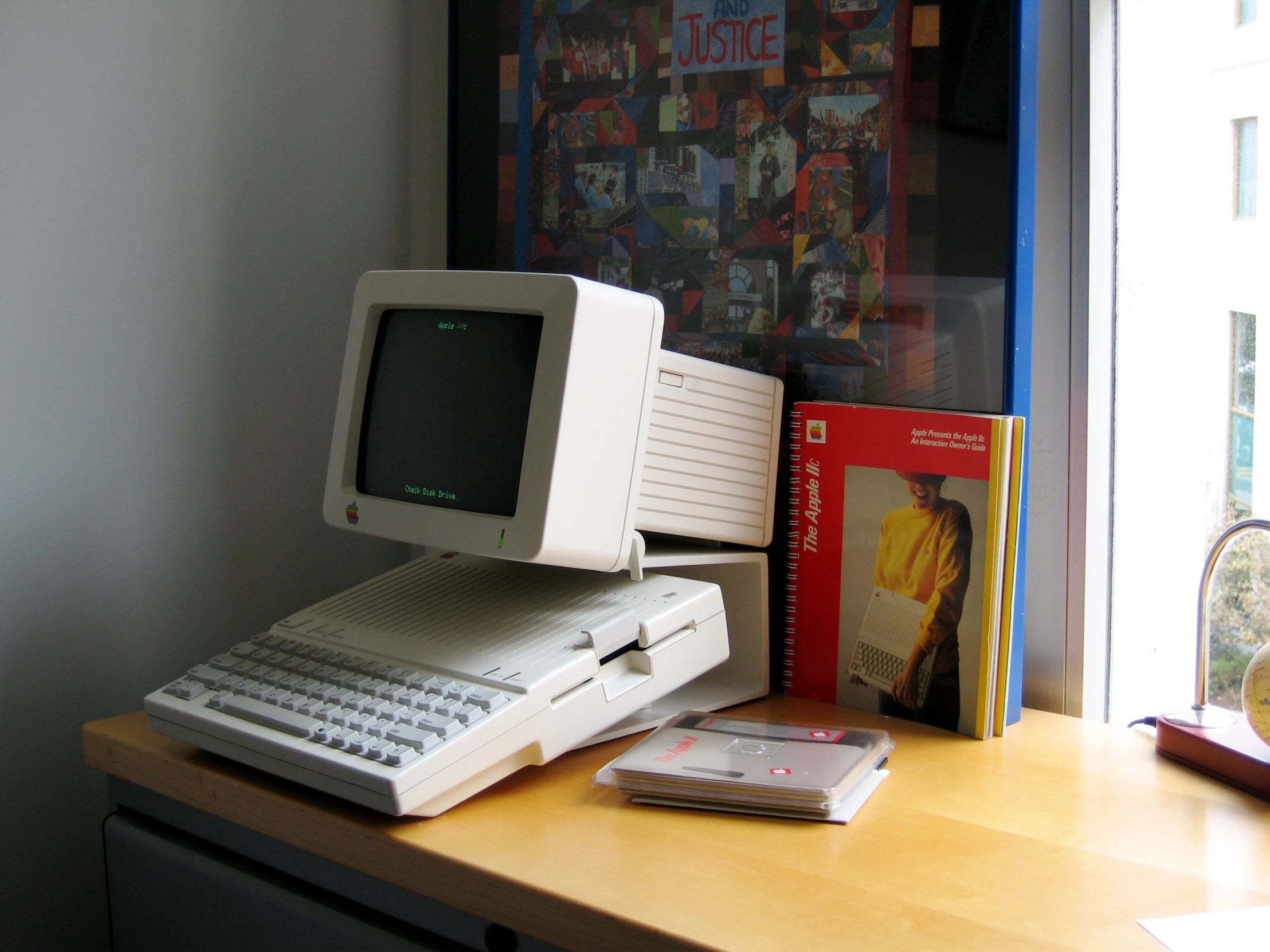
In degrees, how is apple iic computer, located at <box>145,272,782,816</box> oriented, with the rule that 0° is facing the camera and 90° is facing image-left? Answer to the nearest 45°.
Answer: approximately 45°

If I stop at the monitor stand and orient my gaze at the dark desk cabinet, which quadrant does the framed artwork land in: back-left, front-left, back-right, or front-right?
back-right

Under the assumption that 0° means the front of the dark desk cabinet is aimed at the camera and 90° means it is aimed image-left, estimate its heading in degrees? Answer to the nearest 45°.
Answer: approximately 45°

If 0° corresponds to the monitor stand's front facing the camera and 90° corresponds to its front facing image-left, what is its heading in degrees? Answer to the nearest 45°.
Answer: approximately 45°
